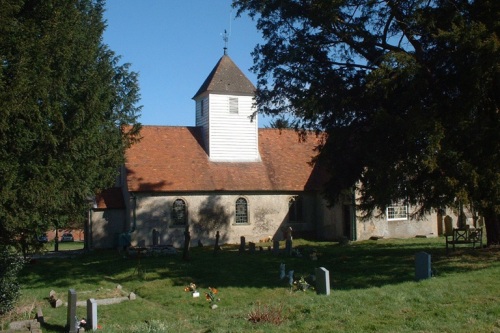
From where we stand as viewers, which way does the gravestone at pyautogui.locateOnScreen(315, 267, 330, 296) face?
facing the viewer and to the left of the viewer

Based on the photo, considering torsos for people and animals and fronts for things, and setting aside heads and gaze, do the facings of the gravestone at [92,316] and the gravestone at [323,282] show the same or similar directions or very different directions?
same or similar directions

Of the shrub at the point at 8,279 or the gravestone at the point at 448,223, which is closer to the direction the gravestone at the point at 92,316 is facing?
the shrub

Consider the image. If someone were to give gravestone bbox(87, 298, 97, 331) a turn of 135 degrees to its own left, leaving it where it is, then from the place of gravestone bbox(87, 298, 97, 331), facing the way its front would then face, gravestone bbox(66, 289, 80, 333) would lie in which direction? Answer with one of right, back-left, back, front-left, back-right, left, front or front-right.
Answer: back

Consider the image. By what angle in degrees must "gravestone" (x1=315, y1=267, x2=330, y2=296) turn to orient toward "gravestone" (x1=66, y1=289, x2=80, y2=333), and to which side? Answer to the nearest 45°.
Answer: approximately 45° to its right

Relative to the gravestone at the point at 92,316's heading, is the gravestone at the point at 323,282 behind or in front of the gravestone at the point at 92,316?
behind

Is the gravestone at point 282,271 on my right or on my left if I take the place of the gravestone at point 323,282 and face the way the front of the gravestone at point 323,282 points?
on my right

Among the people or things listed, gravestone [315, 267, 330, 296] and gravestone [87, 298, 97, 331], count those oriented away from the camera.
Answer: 0

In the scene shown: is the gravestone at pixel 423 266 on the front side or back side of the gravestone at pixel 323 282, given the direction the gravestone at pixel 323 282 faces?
on the back side

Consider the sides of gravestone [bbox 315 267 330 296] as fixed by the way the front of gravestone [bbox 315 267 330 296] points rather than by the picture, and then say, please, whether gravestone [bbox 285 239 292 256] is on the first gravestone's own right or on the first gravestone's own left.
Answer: on the first gravestone's own right
